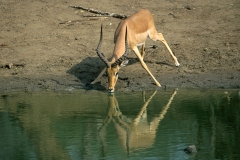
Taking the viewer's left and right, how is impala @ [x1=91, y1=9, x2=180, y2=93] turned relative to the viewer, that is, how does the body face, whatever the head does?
facing the viewer and to the left of the viewer
